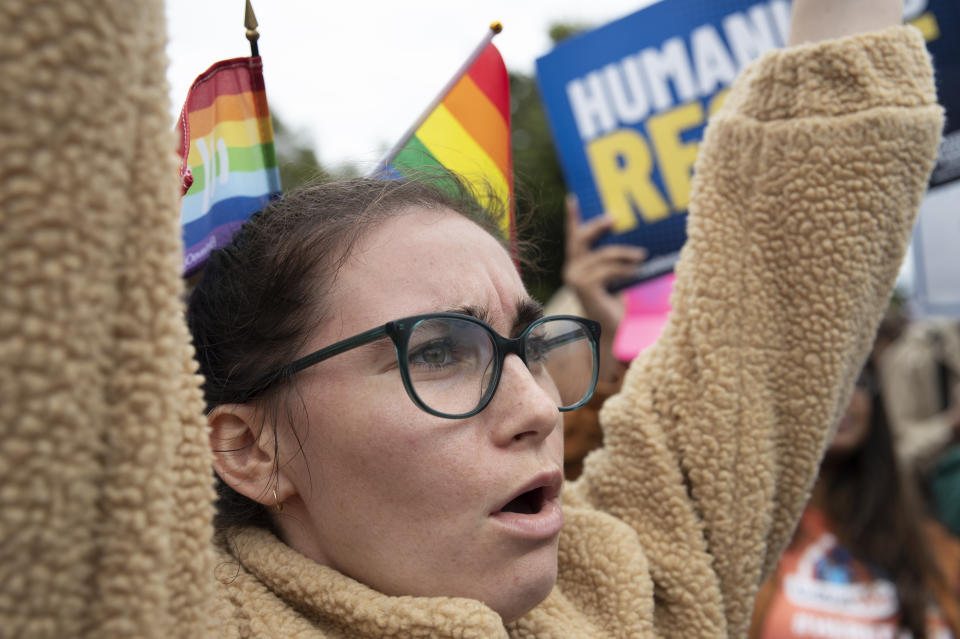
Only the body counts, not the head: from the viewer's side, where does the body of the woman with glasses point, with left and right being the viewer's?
facing the viewer and to the right of the viewer

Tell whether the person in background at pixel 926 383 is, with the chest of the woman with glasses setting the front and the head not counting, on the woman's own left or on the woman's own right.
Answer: on the woman's own left

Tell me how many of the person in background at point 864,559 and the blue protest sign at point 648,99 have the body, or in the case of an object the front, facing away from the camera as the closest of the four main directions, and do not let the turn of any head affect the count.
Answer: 0

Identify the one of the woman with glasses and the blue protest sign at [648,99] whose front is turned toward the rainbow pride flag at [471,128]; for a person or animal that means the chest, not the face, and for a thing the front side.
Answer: the blue protest sign

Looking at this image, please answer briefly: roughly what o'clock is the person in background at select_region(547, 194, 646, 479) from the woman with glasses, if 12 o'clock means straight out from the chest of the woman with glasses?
The person in background is roughly at 8 o'clock from the woman with glasses.

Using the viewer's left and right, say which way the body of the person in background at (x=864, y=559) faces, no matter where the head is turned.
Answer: facing the viewer and to the left of the viewer

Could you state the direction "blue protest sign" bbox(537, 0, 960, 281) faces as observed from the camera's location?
facing the viewer

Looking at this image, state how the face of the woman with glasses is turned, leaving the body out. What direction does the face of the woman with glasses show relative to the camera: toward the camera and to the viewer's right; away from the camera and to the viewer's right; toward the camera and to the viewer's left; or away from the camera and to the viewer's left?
toward the camera and to the viewer's right

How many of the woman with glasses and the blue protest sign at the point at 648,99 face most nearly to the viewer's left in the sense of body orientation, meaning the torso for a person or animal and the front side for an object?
0

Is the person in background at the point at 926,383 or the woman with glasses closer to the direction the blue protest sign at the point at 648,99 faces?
the woman with glasses
